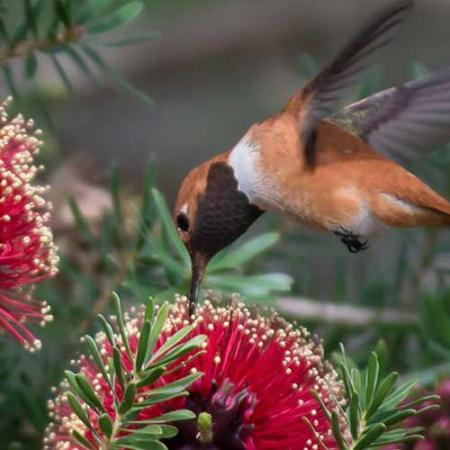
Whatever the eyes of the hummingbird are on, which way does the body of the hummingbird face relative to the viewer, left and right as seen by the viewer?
facing to the left of the viewer
